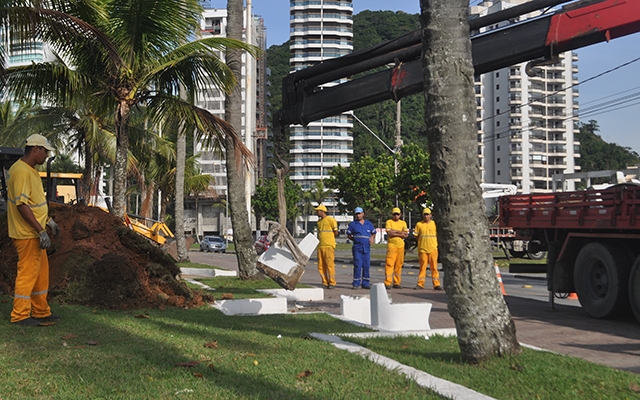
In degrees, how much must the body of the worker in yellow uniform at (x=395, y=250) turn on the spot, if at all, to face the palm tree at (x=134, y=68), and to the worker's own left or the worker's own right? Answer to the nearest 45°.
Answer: approximately 45° to the worker's own right

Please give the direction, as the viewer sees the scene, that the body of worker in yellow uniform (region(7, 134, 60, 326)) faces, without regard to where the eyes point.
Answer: to the viewer's right

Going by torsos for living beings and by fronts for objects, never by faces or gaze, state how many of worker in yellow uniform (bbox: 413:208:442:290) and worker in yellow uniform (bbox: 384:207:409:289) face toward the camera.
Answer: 2

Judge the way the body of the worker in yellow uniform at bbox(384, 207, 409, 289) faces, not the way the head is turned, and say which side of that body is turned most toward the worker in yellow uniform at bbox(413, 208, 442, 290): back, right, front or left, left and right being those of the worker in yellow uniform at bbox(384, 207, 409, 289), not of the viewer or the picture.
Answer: left

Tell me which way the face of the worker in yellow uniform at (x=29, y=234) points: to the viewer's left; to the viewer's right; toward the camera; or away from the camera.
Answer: to the viewer's right

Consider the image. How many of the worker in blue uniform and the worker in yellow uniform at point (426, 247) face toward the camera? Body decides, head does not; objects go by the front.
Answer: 2

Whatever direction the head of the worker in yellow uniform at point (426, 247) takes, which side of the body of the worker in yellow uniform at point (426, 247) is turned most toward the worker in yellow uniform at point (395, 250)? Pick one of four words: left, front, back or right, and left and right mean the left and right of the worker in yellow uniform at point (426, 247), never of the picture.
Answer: right
